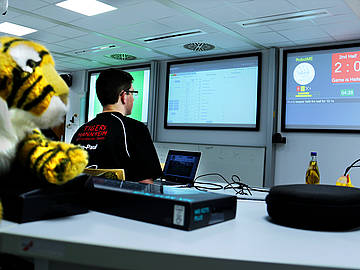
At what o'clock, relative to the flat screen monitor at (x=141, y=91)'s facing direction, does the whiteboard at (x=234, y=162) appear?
The whiteboard is roughly at 9 o'clock from the flat screen monitor.

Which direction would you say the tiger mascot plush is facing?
to the viewer's right

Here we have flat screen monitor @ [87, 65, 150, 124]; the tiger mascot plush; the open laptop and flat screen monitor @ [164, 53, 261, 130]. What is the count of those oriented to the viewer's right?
1

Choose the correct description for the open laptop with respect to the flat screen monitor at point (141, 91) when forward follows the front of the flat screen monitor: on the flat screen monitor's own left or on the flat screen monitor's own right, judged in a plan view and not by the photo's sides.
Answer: on the flat screen monitor's own left

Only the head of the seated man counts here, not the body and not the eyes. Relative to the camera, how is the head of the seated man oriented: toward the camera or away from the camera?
away from the camera

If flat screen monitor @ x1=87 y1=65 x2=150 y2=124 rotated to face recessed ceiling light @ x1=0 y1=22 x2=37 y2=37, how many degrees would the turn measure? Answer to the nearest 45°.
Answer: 0° — it already faces it

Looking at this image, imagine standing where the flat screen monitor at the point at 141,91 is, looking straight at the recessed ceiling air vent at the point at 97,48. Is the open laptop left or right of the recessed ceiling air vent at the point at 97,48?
left

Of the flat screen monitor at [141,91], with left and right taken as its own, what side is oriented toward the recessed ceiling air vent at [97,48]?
front

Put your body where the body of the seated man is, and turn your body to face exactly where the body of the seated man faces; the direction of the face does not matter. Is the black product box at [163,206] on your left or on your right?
on your right

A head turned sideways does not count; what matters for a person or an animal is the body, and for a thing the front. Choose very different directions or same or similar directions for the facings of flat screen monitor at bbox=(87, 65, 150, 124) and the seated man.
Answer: very different directions

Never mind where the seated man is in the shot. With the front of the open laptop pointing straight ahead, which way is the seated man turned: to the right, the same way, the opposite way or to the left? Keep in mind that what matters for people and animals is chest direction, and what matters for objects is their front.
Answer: the opposite way

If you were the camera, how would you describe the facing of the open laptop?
facing the viewer and to the left of the viewer

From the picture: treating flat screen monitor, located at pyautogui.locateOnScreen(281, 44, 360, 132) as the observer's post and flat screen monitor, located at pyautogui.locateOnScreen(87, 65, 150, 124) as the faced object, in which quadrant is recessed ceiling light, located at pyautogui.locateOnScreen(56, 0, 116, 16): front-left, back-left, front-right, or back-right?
front-left
